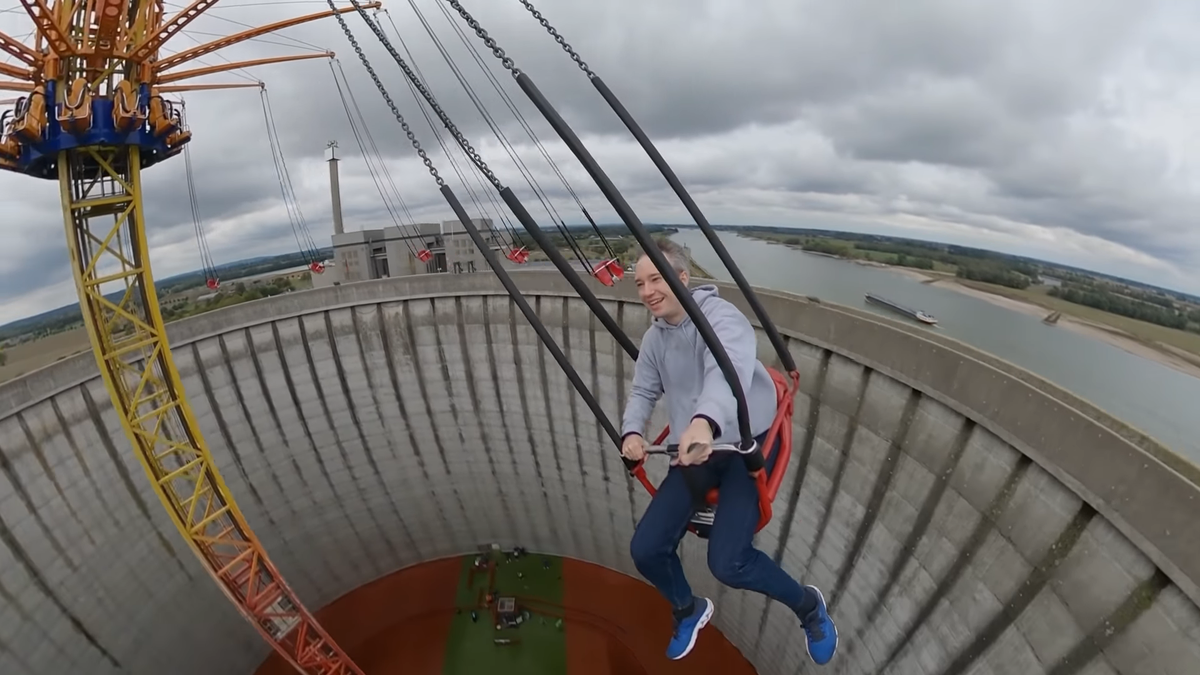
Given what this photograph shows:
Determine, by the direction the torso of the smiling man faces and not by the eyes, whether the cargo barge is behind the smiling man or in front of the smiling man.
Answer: behind

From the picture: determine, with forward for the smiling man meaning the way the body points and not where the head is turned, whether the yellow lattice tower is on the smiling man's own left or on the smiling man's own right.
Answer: on the smiling man's own right

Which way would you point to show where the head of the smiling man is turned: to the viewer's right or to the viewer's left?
to the viewer's left
